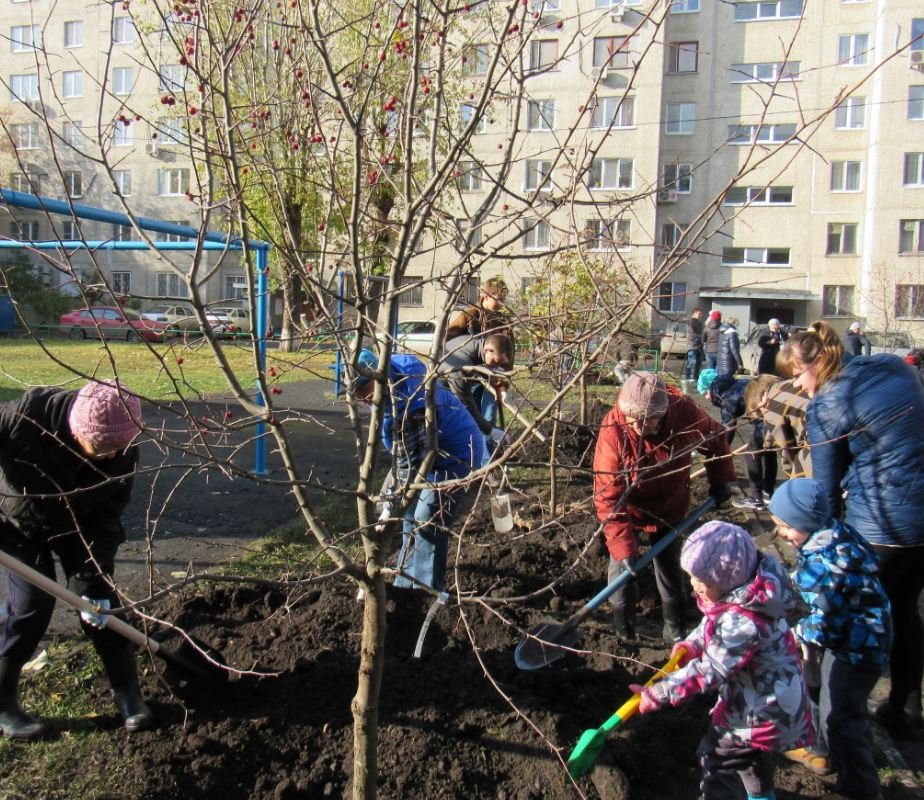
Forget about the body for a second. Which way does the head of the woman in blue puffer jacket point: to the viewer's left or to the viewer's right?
to the viewer's left

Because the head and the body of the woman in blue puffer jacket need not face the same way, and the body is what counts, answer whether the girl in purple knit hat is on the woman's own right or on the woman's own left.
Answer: on the woman's own left

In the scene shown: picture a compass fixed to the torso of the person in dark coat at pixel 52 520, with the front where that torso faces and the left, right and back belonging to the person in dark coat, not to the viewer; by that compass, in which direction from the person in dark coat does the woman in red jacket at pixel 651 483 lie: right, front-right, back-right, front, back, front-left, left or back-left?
front-left

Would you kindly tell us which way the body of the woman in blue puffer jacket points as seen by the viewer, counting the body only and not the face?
to the viewer's left

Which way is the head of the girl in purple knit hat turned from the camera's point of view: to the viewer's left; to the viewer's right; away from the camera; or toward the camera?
to the viewer's left

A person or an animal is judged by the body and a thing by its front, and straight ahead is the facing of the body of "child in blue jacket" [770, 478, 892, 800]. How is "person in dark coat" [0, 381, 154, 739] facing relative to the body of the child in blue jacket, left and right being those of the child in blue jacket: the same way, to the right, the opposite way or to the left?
the opposite way

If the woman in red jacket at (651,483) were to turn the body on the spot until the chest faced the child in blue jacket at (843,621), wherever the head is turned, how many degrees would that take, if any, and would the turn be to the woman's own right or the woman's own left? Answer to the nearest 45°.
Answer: approximately 45° to the woman's own left

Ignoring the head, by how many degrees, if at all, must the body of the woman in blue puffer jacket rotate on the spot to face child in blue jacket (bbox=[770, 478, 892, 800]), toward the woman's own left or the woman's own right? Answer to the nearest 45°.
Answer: approximately 90° to the woman's own left

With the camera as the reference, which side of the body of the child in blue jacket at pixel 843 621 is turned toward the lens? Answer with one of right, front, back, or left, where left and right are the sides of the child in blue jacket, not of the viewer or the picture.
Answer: left

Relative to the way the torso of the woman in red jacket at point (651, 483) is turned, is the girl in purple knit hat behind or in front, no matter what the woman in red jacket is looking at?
in front

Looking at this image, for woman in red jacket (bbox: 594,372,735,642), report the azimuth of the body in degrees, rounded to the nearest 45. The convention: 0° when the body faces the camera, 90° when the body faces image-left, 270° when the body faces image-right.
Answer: approximately 0°

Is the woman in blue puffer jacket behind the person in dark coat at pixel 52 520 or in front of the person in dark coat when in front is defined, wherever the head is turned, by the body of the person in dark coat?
in front

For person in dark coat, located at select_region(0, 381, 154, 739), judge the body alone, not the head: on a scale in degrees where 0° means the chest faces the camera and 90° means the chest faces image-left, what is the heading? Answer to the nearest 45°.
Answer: approximately 315°

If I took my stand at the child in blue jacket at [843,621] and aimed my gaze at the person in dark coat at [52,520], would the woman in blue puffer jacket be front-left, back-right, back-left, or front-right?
back-right

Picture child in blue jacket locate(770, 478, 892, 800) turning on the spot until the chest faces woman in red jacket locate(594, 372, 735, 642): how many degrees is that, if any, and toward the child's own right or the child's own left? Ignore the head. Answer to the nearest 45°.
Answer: approximately 45° to the child's own right
